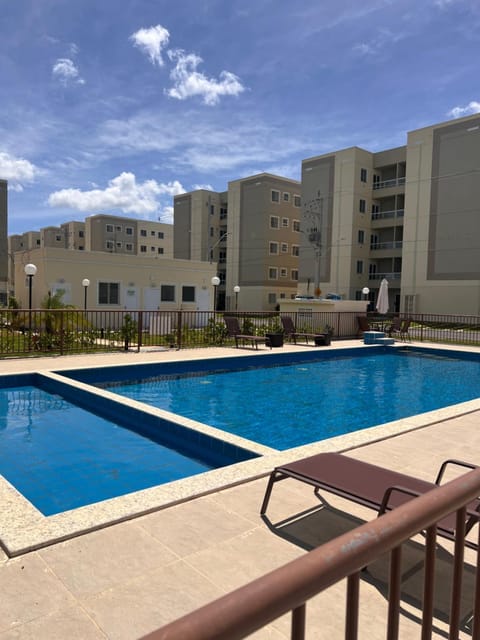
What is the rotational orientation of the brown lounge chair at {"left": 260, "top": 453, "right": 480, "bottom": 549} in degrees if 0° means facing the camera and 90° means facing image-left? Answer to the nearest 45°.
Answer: approximately 135°

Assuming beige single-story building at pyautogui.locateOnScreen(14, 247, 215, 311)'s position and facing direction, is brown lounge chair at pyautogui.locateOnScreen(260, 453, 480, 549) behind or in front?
in front

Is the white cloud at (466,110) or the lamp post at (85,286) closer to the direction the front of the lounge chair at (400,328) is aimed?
the lamp post

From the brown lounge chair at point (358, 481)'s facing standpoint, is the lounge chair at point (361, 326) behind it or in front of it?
in front

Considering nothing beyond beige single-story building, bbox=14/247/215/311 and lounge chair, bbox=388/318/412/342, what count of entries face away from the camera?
0

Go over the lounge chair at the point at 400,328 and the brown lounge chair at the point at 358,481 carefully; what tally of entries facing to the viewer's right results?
0

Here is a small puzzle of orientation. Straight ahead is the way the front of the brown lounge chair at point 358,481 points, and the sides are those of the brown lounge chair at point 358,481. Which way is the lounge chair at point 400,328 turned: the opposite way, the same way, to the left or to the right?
to the left

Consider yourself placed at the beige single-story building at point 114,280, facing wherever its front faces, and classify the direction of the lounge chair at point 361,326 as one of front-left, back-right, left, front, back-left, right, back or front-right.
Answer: front

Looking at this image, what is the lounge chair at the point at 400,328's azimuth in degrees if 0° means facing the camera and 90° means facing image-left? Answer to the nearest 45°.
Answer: approximately 45°

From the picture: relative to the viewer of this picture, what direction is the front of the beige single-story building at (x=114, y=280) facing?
facing the viewer and to the right of the viewer

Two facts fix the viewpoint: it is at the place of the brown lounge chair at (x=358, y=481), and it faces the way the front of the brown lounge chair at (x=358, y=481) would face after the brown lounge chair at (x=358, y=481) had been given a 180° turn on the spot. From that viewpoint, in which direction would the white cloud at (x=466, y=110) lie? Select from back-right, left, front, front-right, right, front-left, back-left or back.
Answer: back-left

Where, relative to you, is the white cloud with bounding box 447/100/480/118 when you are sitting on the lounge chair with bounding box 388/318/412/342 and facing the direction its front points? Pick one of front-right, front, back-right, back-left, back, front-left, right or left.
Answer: back-right

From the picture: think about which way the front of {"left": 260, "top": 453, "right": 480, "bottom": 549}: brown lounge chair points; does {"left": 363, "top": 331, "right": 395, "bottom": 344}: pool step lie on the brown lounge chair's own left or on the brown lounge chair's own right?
on the brown lounge chair's own right

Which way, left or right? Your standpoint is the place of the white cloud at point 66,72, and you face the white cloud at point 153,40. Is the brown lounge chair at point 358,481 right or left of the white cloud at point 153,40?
right

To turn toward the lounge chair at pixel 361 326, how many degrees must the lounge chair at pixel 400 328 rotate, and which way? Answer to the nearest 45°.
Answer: approximately 45° to its right
